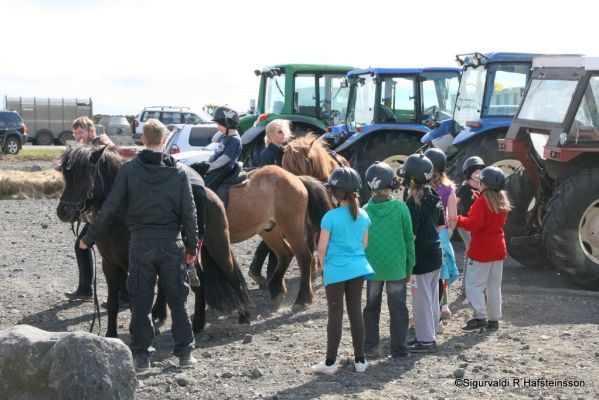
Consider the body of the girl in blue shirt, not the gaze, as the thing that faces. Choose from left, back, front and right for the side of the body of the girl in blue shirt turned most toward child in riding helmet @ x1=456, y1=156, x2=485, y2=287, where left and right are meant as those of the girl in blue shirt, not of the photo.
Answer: right

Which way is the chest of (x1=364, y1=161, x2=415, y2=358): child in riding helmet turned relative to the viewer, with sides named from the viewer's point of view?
facing away from the viewer

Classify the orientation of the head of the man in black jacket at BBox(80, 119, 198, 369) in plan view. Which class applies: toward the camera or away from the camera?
away from the camera

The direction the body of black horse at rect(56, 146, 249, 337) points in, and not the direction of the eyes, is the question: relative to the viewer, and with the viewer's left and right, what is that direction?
facing to the left of the viewer

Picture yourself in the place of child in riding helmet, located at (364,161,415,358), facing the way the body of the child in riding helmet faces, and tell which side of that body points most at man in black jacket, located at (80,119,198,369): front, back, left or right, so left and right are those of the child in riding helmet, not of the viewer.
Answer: left

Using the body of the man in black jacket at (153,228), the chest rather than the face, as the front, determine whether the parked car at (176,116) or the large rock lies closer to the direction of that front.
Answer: the parked car

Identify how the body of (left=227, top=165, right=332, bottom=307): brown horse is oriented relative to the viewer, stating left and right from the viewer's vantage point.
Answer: facing to the left of the viewer

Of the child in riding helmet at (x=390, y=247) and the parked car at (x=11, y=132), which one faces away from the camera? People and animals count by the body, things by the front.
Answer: the child in riding helmet

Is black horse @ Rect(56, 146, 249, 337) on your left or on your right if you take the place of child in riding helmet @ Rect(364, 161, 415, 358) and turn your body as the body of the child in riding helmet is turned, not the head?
on your left

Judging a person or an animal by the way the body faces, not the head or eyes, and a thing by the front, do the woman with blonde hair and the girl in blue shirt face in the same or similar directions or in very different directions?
very different directions

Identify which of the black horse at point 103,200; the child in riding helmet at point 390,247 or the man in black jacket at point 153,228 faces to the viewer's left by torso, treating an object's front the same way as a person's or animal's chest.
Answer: the black horse

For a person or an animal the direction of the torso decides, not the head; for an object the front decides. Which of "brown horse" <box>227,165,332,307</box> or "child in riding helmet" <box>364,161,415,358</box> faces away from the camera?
the child in riding helmet

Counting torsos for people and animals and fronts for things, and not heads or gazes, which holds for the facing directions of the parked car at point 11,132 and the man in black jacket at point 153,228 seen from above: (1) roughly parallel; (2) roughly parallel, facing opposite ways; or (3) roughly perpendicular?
roughly perpendicular

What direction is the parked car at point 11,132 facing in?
to the viewer's left
